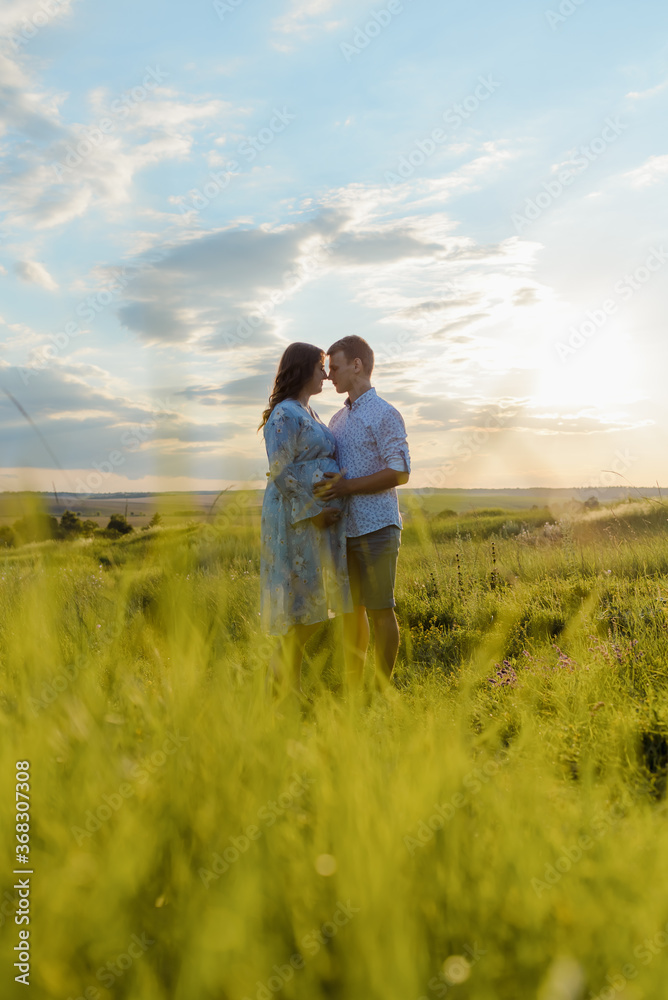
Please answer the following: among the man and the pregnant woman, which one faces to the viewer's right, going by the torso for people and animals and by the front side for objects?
the pregnant woman

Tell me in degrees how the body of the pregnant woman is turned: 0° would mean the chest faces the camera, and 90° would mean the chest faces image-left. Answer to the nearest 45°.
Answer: approximately 270°

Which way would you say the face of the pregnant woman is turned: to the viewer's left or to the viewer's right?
to the viewer's right

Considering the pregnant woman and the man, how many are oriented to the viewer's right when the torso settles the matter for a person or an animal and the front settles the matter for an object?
1

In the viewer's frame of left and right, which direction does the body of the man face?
facing the viewer and to the left of the viewer
